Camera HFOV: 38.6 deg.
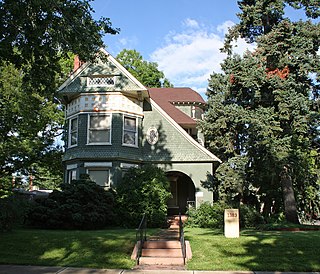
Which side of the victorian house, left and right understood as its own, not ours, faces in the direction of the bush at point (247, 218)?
left

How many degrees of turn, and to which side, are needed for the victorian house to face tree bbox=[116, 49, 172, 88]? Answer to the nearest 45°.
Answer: approximately 180°

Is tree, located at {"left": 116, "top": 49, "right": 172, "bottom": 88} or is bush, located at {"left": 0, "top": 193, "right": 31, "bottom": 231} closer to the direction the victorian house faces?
the bush

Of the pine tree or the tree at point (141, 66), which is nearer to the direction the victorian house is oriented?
the pine tree

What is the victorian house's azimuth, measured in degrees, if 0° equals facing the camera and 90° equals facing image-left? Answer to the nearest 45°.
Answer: approximately 0°

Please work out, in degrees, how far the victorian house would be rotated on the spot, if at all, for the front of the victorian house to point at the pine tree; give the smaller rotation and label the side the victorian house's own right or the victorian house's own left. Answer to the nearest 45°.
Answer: approximately 90° to the victorian house's own left
